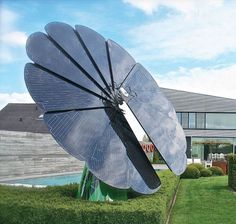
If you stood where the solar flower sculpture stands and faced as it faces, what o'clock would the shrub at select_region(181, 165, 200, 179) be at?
The shrub is roughly at 8 o'clock from the solar flower sculpture.

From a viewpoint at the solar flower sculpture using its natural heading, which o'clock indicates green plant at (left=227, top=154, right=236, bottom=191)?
The green plant is roughly at 9 o'clock from the solar flower sculpture.

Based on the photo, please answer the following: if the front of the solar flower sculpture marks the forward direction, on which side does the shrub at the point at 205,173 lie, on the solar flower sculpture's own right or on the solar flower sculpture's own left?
on the solar flower sculpture's own left
